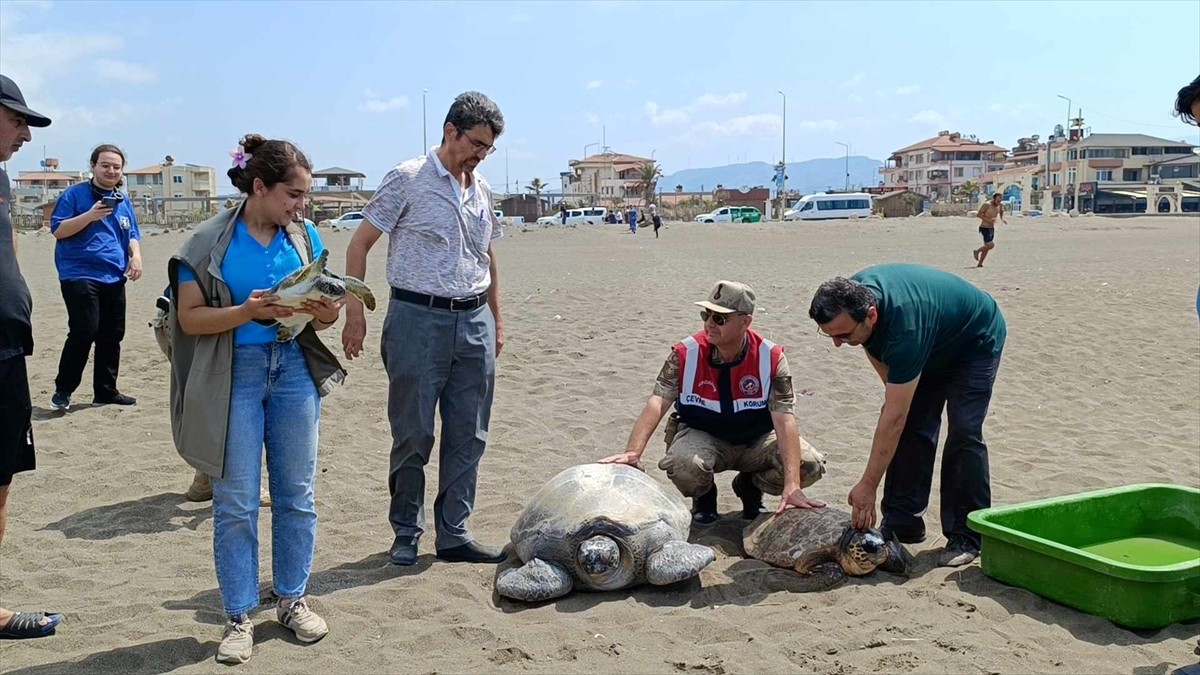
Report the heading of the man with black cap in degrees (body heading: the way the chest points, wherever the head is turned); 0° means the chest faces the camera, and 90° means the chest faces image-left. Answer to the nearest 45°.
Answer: approximately 270°

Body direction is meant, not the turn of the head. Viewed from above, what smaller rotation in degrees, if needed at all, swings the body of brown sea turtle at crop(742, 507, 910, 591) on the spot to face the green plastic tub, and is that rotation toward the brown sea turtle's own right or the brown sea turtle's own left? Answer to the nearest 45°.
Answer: approximately 45° to the brown sea turtle's own left

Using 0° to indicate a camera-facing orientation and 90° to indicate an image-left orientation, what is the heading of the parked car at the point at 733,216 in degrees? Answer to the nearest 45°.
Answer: approximately 90°

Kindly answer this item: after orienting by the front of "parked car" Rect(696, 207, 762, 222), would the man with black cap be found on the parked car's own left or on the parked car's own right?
on the parked car's own left

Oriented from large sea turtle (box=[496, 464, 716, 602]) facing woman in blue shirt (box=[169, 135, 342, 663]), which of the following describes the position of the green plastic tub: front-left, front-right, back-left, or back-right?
back-left

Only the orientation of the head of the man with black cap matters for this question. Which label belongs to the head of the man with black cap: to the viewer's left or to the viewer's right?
to the viewer's right

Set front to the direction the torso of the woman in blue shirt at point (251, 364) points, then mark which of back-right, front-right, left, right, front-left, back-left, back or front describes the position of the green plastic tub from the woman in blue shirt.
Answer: front-left

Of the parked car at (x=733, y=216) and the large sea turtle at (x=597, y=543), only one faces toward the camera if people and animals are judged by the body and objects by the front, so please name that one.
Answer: the large sea turtle

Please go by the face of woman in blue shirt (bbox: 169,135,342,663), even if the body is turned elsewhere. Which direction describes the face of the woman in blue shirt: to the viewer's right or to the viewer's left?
to the viewer's right

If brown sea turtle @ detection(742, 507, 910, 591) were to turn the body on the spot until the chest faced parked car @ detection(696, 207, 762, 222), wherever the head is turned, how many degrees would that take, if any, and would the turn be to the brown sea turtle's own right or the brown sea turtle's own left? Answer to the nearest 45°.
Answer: approximately 135° to the brown sea turtle's own left

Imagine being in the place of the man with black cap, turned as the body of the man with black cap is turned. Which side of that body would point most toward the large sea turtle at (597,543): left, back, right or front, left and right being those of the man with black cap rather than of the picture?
front

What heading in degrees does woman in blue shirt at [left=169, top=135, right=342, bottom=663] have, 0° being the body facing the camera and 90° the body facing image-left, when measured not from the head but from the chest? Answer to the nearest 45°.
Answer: approximately 315°

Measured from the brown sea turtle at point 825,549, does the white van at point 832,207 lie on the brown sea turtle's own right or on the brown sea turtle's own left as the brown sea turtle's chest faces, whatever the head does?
on the brown sea turtle's own left

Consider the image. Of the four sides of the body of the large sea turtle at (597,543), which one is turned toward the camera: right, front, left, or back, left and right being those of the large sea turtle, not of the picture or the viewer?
front

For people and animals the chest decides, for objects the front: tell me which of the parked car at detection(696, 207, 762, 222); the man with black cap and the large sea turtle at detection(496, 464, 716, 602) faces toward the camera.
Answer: the large sea turtle

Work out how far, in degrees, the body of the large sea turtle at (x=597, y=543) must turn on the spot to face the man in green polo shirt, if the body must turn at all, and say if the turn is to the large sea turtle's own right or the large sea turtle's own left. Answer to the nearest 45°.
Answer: approximately 90° to the large sea turtle's own left

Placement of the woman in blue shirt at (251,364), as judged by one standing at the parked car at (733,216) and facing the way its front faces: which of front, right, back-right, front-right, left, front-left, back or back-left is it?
left

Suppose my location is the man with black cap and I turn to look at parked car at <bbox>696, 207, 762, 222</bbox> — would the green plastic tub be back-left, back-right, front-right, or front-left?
front-right
